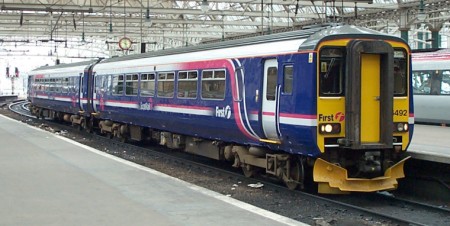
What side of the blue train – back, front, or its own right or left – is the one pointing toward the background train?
left

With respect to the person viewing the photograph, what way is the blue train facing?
facing the viewer and to the right of the viewer
